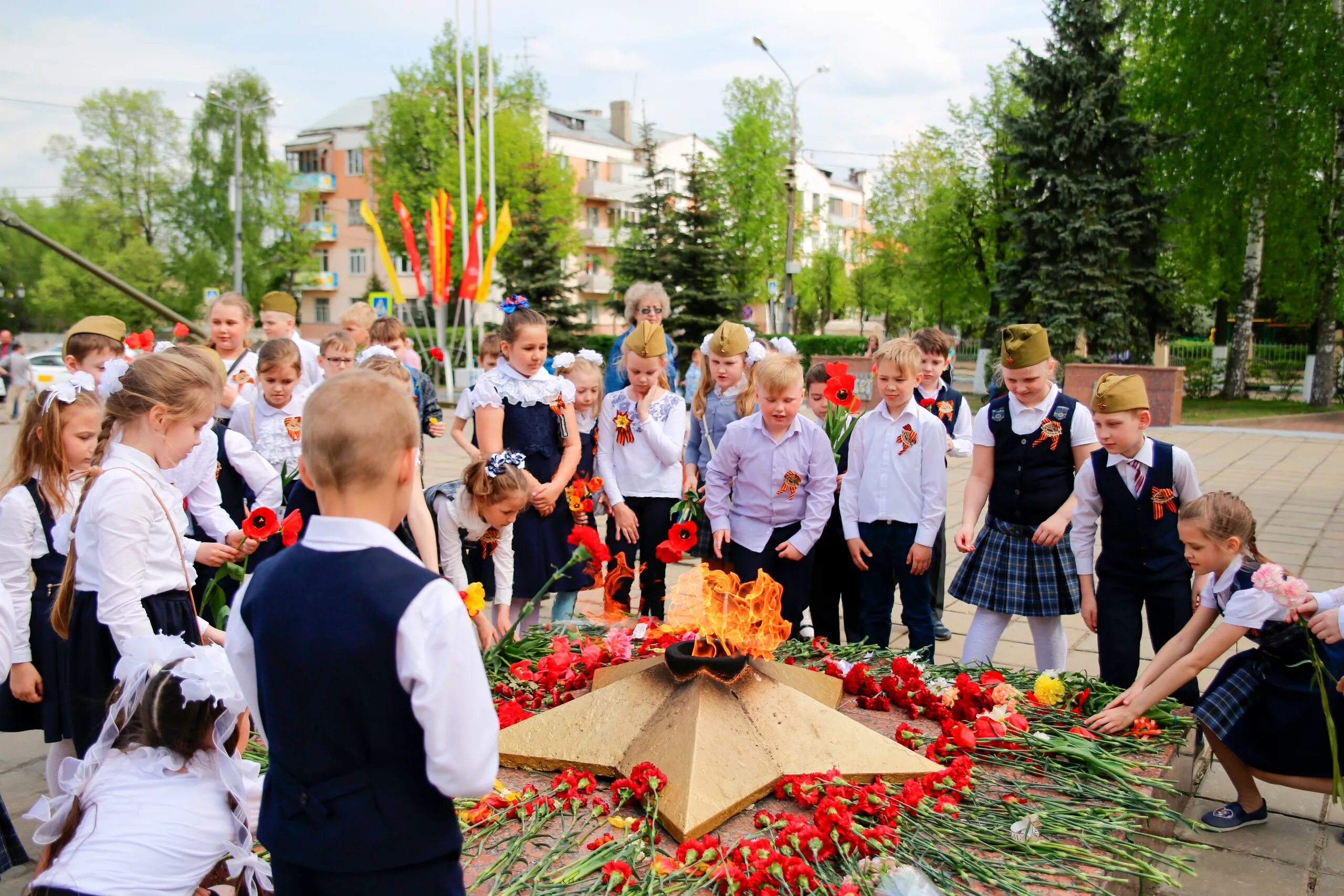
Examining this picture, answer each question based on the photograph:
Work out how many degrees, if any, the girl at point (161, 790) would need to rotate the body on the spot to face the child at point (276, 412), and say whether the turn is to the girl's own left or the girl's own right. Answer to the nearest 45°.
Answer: approximately 45° to the girl's own left

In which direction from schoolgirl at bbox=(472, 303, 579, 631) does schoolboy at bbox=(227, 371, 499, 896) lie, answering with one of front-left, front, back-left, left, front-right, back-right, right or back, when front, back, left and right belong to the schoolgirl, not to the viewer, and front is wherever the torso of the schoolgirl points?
front-right

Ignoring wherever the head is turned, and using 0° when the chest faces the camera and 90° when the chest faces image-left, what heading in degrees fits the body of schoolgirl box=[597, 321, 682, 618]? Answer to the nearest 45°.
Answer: approximately 0°

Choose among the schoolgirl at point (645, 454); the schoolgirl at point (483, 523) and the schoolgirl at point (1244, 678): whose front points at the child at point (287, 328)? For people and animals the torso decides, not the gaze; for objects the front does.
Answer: the schoolgirl at point (1244, 678)

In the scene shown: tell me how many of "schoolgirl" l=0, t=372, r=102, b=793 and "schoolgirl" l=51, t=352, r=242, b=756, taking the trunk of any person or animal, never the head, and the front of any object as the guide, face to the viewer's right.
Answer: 2

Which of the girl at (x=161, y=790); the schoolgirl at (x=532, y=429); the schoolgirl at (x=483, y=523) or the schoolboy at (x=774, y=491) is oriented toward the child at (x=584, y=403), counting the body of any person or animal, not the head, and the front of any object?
the girl

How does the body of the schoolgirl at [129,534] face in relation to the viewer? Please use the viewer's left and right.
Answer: facing to the right of the viewer

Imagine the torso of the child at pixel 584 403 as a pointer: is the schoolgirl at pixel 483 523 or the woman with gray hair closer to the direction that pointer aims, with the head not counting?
the schoolgirl

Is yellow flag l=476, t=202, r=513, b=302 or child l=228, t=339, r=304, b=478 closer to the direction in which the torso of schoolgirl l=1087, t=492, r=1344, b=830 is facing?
the child

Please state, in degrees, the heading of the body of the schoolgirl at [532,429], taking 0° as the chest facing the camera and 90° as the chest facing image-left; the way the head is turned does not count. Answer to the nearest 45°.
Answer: approximately 315°

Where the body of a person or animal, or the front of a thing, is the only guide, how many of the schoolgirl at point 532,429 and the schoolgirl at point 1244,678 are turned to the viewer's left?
1

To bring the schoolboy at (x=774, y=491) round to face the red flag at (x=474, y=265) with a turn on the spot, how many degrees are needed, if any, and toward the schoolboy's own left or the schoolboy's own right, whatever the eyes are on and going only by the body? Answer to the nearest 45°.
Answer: approximately 180°

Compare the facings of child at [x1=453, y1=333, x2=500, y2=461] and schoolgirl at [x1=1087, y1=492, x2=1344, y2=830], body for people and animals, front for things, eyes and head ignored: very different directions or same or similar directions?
very different directions

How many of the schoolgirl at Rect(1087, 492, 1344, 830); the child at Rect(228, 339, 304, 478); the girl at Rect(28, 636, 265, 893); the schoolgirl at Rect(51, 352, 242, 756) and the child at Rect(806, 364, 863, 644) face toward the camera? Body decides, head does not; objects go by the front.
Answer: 2

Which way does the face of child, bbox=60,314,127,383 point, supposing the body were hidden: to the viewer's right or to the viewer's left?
to the viewer's right

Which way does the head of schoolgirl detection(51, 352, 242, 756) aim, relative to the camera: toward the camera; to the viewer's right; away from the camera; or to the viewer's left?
to the viewer's right

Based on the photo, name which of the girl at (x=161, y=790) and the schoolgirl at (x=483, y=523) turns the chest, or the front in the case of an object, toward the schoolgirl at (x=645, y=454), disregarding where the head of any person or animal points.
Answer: the girl
